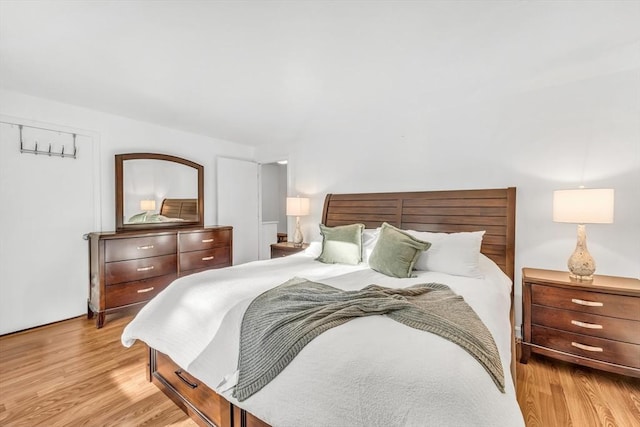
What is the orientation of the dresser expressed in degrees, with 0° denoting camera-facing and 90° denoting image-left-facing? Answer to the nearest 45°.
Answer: approximately 315°

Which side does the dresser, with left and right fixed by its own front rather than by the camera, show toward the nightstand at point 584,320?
front

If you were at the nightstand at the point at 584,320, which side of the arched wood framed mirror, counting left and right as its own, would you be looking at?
front

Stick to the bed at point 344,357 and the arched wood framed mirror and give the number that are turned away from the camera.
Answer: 0

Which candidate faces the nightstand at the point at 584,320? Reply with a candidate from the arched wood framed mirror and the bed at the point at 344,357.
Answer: the arched wood framed mirror

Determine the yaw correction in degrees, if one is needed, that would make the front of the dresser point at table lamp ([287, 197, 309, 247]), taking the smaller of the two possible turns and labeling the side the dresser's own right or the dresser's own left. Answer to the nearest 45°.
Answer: approximately 45° to the dresser's own left

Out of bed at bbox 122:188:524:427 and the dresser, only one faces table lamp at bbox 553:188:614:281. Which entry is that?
the dresser

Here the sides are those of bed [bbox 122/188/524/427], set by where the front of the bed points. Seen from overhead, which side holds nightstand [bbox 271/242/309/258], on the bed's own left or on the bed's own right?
on the bed's own right

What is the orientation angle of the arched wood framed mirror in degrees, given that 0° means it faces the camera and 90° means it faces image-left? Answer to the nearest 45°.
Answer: approximately 315°

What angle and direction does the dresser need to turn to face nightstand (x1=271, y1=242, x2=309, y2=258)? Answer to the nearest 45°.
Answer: approximately 45° to its left

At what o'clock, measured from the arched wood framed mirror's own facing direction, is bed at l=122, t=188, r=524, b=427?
The bed is roughly at 1 o'clock from the arched wood framed mirror.

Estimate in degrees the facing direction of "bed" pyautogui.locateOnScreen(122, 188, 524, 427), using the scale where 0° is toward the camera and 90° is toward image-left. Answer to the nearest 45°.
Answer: approximately 45°

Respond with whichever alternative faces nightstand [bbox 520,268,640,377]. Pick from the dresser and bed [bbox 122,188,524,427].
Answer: the dresser
